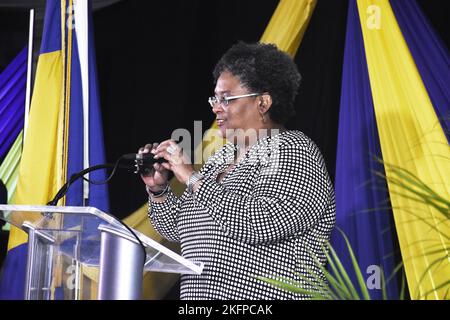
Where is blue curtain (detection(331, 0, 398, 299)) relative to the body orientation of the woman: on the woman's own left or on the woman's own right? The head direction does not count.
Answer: on the woman's own right

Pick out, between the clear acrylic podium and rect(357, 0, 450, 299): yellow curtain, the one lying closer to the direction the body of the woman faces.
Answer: the clear acrylic podium

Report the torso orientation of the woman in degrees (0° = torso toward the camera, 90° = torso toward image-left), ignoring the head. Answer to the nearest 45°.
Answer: approximately 90°

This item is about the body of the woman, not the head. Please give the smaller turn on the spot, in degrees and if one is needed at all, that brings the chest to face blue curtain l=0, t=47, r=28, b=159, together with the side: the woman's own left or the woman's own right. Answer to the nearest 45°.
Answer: approximately 45° to the woman's own right

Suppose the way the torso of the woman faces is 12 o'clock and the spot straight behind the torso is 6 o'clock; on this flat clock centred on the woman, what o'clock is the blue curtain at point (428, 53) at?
The blue curtain is roughly at 5 o'clock from the woman.
